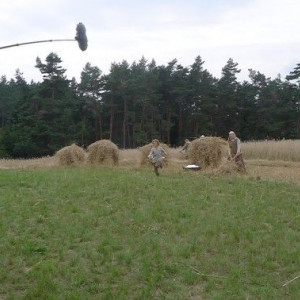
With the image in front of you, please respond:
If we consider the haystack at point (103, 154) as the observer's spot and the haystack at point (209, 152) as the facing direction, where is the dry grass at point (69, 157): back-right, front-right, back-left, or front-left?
back-right

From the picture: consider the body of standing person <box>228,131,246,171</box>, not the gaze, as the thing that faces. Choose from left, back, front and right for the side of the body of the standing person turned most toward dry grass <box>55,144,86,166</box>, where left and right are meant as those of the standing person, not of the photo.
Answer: right

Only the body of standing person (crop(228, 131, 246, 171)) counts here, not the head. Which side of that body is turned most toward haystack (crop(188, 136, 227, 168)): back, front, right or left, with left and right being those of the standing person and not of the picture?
right

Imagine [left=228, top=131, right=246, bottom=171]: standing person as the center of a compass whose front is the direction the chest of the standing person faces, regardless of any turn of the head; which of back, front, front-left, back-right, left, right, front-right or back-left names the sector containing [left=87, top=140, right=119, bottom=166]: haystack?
right

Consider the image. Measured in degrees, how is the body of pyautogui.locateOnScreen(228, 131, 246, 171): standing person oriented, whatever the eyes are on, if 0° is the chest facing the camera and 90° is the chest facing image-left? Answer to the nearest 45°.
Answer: approximately 45°
